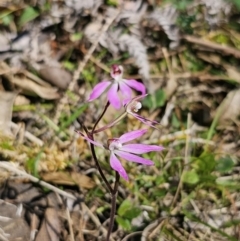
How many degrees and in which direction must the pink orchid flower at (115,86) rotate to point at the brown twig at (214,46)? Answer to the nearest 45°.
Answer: approximately 135° to its left

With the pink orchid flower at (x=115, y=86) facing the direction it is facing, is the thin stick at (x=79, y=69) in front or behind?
behind

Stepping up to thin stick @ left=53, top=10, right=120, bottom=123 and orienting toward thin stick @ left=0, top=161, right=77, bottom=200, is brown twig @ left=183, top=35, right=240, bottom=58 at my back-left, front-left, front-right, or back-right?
back-left

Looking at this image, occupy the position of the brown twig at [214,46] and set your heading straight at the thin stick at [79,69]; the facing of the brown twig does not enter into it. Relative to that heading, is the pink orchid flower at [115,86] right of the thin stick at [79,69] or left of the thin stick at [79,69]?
left

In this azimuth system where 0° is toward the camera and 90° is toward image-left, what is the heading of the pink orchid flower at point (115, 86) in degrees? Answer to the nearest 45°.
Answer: approximately 0°

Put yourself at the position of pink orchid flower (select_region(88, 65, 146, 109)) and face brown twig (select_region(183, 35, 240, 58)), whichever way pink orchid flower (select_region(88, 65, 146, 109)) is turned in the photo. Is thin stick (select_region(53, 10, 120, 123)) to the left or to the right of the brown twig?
left
